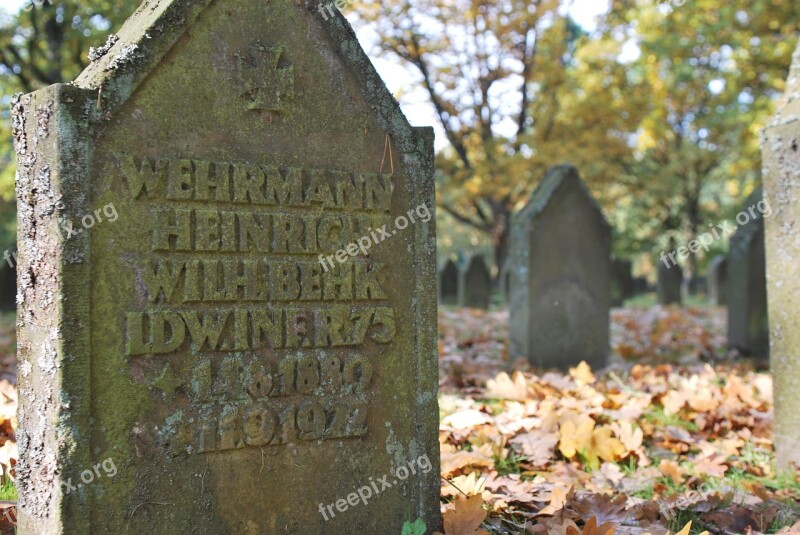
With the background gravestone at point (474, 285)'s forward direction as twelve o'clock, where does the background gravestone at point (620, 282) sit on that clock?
the background gravestone at point (620, 282) is roughly at 9 o'clock from the background gravestone at point (474, 285).

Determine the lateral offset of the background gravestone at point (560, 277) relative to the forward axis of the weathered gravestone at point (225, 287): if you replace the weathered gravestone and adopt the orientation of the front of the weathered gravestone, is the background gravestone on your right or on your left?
on your left

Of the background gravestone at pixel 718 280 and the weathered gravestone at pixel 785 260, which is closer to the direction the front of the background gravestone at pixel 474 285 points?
the weathered gravestone

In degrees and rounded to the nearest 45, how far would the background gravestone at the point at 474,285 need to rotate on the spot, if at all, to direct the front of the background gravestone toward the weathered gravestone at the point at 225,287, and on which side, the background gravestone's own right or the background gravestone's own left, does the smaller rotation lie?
approximately 45° to the background gravestone's own right

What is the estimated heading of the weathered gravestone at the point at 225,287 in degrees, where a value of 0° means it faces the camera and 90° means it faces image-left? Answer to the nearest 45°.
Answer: approximately 315°

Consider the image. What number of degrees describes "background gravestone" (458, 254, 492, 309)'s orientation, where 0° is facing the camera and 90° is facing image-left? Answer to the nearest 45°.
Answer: approximately 315°
